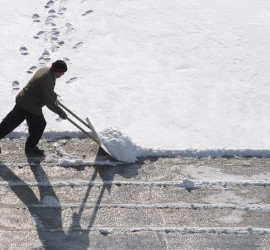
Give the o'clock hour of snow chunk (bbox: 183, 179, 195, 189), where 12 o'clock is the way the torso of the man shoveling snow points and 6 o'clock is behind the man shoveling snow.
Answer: The snow chunk is roughly at 1 o'clock from the man shoveling snow.

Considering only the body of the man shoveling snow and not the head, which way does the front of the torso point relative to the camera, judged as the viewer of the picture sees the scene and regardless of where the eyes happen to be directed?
to the viewer's right

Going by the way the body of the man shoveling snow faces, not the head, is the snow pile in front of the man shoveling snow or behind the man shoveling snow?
in front
